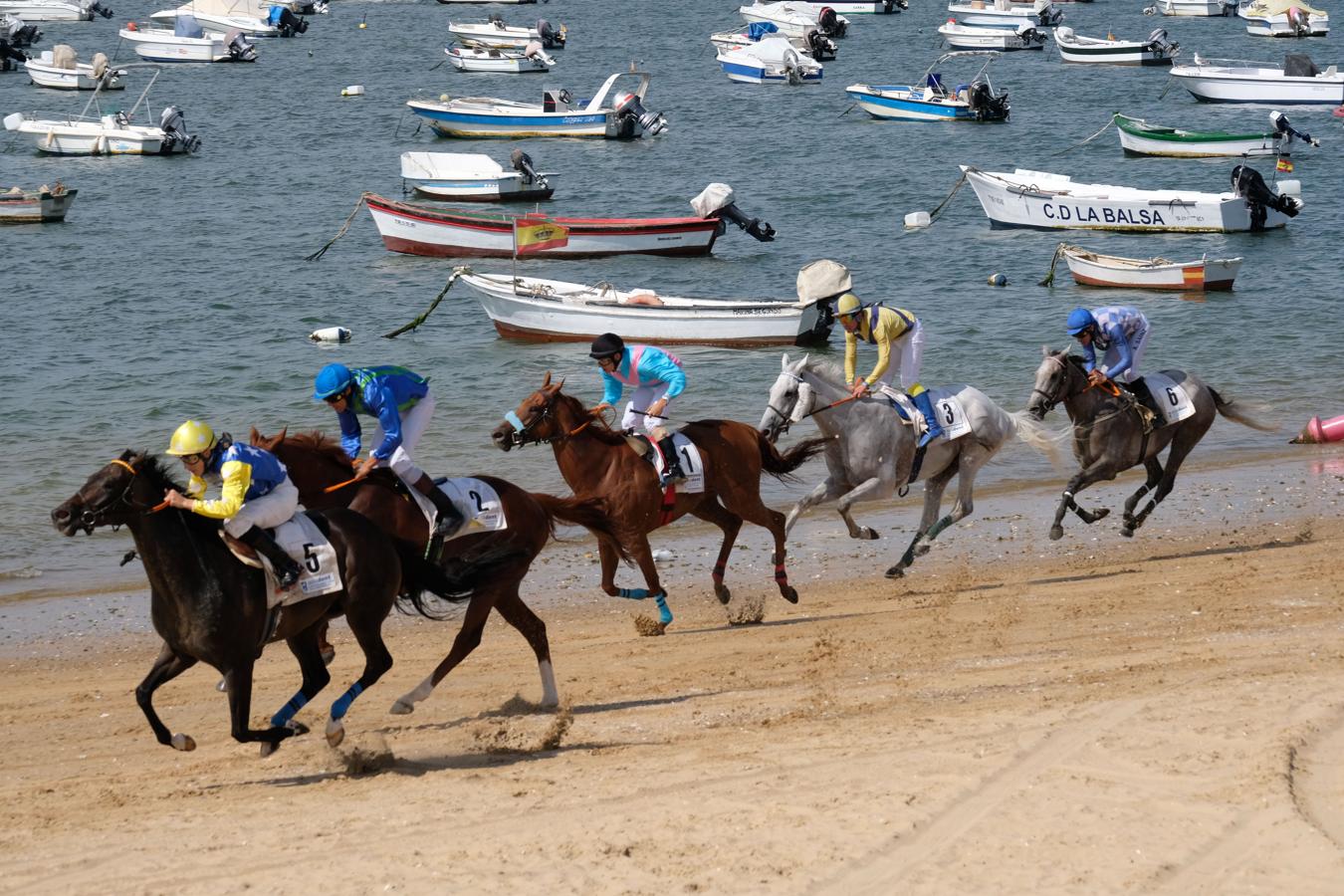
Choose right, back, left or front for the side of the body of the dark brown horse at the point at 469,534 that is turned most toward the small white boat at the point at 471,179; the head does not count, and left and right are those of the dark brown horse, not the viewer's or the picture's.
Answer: right

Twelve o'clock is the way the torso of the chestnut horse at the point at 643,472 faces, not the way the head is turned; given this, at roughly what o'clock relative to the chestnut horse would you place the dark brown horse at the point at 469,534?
The dark brown horse is roughly at 10 o'clock from the chestnut horse.

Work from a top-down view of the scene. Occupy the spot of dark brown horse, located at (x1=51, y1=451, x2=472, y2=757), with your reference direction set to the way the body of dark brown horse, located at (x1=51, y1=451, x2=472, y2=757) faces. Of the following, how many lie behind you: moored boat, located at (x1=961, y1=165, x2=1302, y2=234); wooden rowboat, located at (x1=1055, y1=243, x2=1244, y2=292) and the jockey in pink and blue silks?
3

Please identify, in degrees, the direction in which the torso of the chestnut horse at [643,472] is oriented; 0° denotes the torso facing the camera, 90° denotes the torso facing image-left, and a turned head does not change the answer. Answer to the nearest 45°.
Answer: approximately 90°

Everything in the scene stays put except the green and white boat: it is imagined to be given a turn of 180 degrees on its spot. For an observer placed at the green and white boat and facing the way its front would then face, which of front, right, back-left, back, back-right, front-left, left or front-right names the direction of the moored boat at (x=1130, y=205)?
right

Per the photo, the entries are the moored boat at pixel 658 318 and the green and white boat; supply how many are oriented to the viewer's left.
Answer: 2

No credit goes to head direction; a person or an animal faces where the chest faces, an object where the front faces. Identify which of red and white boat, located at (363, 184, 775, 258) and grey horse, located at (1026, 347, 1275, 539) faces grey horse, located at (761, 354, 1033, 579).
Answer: grey horse, located at (1026, 347, 1275, 539)

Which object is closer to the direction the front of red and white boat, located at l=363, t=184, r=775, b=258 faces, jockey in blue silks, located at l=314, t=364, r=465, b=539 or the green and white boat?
the jockey in blue silks

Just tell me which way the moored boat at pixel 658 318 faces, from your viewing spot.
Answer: facing to the left of the viewer

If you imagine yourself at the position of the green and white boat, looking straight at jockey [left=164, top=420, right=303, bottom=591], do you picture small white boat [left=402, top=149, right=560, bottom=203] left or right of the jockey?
right

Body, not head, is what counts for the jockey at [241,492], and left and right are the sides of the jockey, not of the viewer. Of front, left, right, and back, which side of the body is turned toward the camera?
left

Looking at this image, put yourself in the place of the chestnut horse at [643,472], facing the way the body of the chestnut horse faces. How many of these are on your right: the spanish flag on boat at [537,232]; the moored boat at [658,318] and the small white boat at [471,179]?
3

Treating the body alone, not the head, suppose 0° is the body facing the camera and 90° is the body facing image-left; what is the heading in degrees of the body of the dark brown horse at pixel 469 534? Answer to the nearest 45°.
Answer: approximately 90°

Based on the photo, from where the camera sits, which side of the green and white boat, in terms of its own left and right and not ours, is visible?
left
